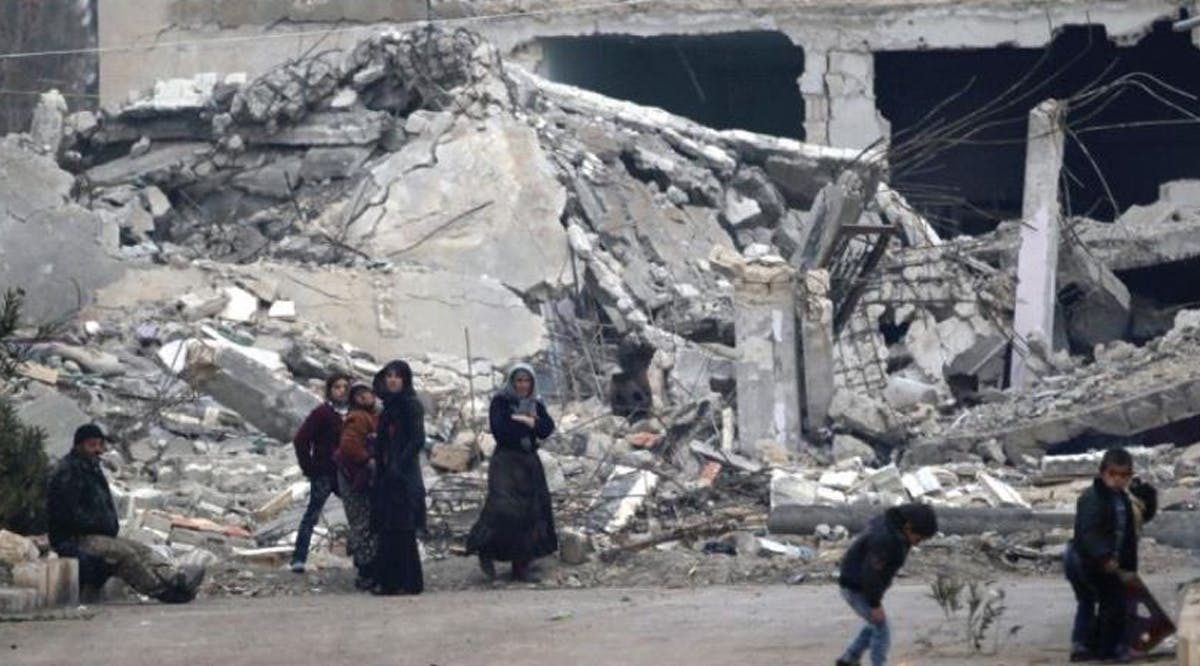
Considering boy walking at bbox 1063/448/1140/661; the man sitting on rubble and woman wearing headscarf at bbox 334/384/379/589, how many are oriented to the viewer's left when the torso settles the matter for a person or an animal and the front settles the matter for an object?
0

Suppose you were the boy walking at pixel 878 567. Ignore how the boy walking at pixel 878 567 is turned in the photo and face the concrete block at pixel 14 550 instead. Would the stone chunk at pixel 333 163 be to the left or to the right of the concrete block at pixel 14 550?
right

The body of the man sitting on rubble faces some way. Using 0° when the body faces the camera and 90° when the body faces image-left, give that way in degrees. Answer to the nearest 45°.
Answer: approximately 315°

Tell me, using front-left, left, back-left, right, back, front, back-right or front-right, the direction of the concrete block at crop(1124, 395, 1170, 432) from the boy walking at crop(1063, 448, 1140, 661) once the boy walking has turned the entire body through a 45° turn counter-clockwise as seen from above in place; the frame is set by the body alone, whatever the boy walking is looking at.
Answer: left

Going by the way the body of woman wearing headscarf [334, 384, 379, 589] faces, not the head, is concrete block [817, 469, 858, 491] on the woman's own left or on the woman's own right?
on the woman's own left

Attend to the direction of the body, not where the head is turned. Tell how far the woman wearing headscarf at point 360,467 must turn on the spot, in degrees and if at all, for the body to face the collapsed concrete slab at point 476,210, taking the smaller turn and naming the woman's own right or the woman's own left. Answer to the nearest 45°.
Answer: approximately 135° to the woman's own left
